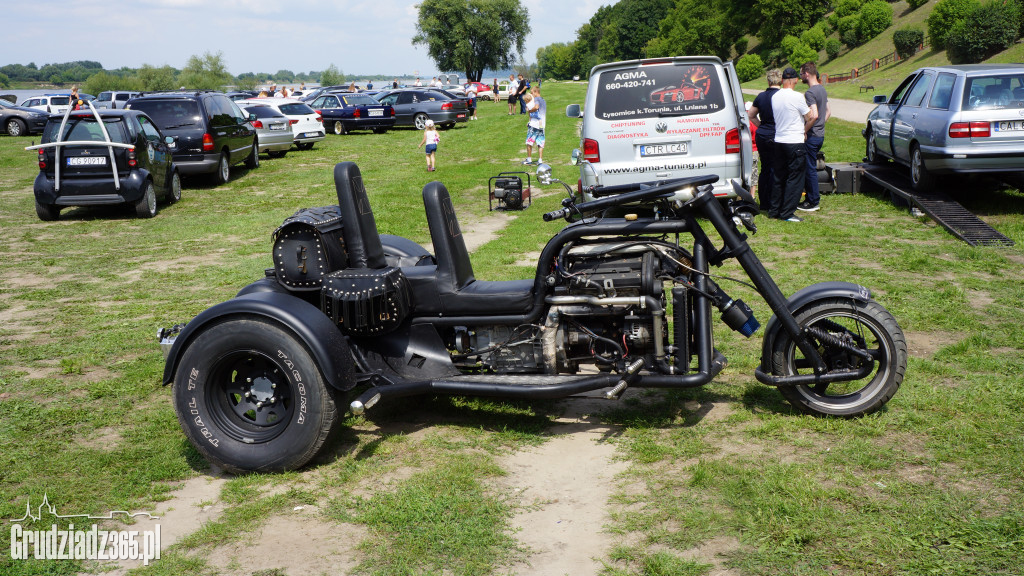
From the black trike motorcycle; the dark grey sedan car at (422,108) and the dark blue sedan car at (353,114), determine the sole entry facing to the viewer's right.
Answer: the black trike motorcycle

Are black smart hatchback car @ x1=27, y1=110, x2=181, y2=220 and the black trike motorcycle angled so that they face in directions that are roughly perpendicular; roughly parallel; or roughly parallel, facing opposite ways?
roughly perpendicular

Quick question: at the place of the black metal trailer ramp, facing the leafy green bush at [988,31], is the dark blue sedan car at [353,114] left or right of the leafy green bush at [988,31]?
left

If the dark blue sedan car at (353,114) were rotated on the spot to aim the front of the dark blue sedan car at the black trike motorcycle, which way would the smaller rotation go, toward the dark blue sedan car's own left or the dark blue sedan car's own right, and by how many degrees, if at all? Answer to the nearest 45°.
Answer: approximately 135° to the dark blue sedan car's own left

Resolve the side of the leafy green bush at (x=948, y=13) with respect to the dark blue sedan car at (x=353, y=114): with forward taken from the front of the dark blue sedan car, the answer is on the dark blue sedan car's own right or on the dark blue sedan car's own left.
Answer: on the dark blue sedan car's own right

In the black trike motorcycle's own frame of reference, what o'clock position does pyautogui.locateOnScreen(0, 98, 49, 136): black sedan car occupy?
The black sedan car is roughly at 8 o'clock from the black trike motorcycle.

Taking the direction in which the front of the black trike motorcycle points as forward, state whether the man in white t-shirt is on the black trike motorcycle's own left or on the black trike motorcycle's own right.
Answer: on the black trike motorcycle's own left

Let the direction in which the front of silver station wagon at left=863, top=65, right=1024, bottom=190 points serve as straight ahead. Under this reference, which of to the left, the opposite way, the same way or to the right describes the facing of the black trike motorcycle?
to the right

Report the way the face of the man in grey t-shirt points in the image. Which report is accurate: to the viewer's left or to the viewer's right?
to the viewer's left

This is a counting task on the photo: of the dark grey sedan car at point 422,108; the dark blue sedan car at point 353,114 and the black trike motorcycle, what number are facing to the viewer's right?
1

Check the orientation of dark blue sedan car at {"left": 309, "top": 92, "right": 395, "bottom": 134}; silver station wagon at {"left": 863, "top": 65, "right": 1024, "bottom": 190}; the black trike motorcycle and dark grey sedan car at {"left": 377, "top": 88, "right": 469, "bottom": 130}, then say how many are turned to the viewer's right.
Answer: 1

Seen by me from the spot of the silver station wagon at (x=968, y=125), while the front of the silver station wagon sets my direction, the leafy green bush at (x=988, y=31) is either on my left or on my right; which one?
on my right

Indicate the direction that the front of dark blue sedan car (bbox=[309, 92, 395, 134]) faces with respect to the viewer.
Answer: facing away from the viewer and to the left of the viewer

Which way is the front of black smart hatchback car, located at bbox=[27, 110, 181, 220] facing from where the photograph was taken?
facing away from the viewer and to the right of the viewer

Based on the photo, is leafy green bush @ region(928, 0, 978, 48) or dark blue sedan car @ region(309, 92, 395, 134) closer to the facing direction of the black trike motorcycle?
the leafy green bush

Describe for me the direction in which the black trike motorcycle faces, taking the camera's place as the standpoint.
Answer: facing to the right of the viewer
